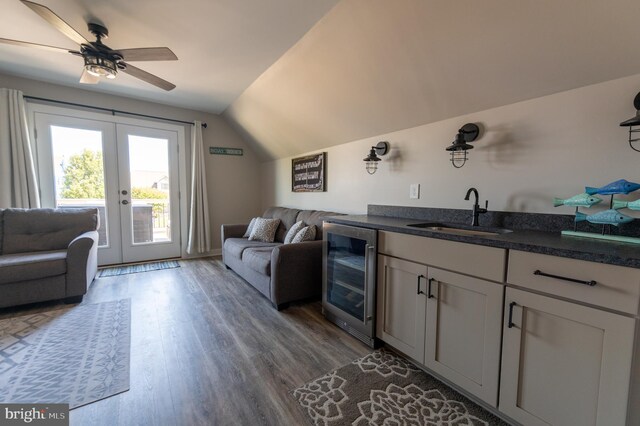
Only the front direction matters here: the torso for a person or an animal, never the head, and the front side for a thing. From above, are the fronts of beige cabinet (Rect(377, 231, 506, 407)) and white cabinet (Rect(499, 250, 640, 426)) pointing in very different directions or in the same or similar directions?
same or similar directions

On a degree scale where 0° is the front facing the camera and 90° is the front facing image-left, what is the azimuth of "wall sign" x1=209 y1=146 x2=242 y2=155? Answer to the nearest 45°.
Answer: approximately 0°

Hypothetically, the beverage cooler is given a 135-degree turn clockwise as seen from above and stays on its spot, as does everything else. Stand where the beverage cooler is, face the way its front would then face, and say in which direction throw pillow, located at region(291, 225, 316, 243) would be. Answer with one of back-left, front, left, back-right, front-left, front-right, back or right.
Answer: front-left

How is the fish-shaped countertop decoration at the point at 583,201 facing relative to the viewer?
to the viewer's right

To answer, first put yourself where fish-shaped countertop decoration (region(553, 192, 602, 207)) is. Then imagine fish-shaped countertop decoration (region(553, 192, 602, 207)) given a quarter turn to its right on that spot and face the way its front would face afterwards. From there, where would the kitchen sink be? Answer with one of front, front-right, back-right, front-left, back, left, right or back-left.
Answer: right

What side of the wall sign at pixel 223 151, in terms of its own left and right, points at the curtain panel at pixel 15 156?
right

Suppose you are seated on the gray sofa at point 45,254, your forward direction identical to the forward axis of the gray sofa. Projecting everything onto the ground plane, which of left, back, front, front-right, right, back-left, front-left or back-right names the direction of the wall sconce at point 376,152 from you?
front-left

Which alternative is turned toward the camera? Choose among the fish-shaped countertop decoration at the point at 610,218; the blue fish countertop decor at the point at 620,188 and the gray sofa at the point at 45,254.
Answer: the gray sofa

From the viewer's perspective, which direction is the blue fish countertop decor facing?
to the viewer's right

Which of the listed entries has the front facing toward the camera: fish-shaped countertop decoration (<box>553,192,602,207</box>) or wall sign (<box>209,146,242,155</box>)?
the wall sign

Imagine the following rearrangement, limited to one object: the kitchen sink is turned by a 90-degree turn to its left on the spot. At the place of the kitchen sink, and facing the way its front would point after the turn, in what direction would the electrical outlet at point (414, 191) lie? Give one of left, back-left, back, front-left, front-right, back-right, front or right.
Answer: back

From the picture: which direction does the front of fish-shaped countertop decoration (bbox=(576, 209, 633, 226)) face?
to the viewer's right

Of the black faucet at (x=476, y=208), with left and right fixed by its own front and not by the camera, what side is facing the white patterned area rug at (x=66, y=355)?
front

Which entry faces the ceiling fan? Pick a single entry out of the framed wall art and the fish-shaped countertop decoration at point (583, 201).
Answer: the framed wall art
